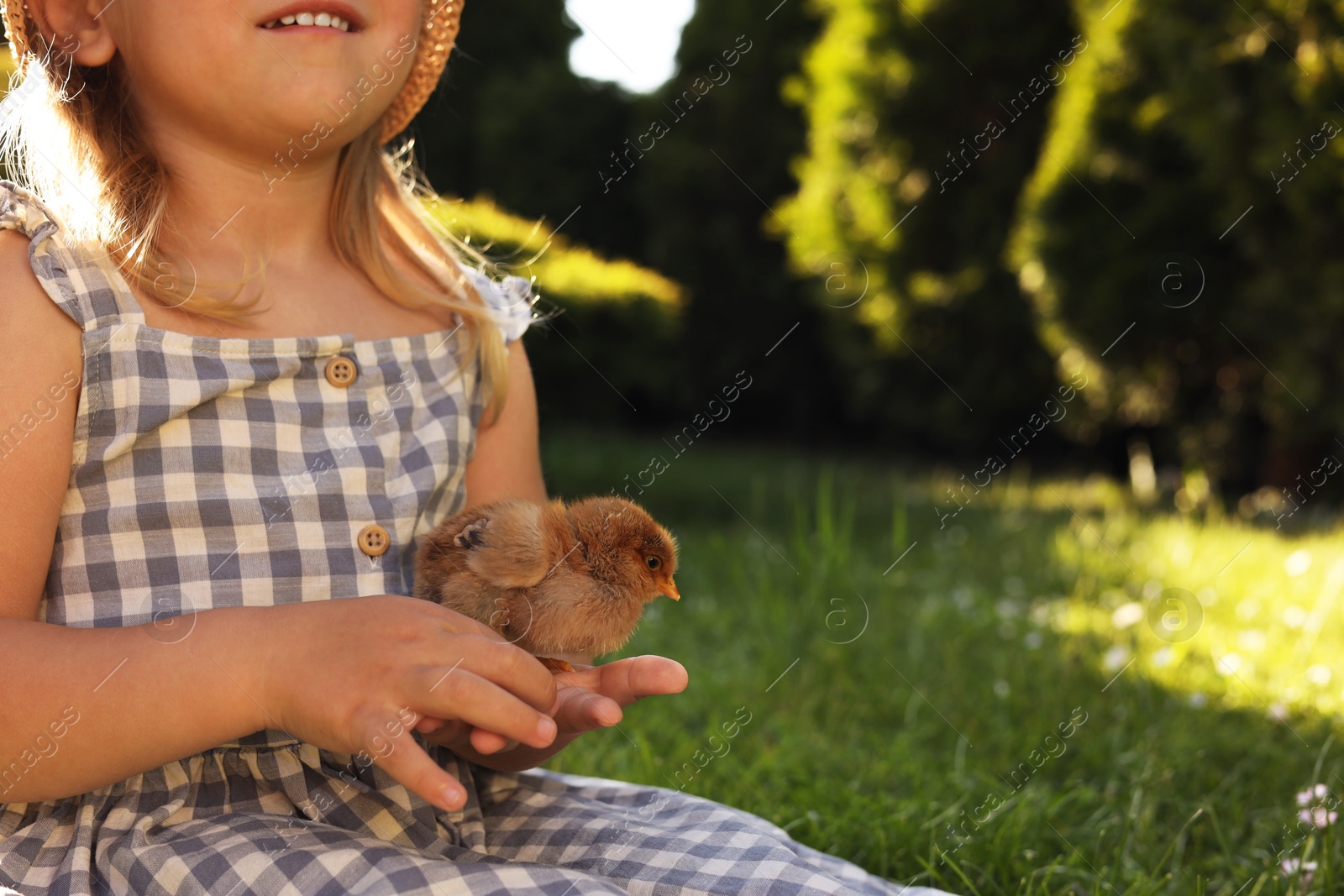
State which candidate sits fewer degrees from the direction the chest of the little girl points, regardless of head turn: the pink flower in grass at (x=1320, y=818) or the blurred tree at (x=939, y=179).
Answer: the pink flower in grass

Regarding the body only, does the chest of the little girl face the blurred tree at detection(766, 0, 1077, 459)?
no

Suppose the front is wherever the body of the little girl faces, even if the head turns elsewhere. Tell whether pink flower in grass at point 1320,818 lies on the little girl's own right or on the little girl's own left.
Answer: on the little girl's own left

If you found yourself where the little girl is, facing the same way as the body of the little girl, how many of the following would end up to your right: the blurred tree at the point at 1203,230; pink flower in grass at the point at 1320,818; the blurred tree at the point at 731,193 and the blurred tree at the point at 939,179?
0

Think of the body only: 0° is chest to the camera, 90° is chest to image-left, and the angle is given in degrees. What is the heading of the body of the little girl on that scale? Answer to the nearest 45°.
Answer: approximately 315°

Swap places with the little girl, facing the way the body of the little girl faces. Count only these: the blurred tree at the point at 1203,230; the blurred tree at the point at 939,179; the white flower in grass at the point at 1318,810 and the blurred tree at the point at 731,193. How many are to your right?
0

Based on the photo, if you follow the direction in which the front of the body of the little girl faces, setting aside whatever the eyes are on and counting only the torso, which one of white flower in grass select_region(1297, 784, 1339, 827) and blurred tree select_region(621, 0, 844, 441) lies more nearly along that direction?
the white flower in grass

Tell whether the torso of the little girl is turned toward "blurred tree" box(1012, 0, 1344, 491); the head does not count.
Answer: no

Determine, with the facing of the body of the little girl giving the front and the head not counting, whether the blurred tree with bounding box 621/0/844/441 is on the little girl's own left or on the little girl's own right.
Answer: on the little girl's own left

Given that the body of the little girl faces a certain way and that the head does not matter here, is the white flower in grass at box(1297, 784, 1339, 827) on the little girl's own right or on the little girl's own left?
on the little girl's own left

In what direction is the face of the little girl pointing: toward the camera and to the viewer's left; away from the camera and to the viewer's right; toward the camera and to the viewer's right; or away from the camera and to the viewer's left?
toward the camera and to the viewer's right
